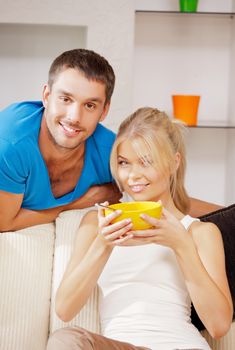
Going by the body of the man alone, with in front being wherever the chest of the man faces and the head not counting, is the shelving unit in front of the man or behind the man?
behind

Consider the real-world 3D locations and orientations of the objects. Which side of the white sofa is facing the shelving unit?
back

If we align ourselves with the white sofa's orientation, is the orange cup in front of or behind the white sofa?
behind

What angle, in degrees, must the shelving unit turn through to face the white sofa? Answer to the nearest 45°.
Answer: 0° — it already faces it

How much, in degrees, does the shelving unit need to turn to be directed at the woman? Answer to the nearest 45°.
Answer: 0° — it already faces them

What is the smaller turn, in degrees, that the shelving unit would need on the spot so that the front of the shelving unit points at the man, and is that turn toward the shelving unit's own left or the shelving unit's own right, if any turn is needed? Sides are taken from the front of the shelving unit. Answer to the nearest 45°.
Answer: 0° — it already faces them
